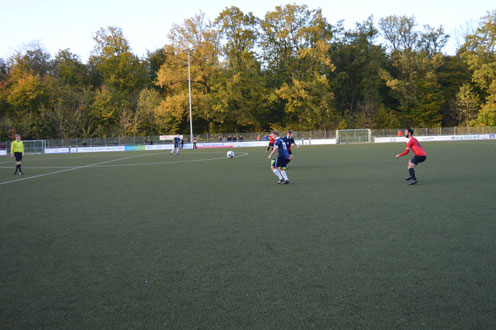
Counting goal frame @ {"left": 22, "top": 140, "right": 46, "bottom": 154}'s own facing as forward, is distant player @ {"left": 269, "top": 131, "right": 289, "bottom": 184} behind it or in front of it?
in front
